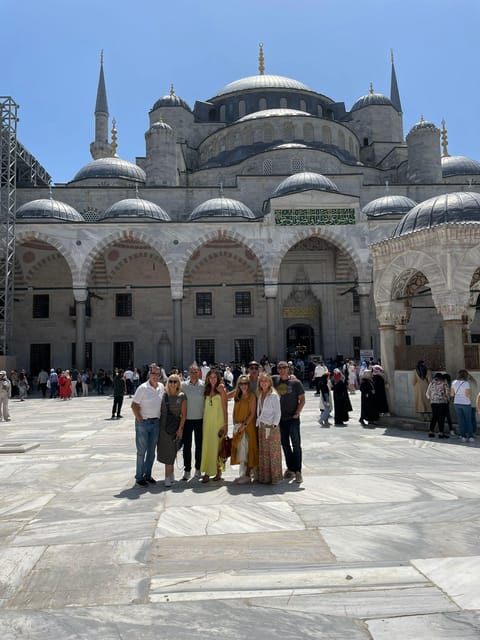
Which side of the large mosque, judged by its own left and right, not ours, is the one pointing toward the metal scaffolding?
right

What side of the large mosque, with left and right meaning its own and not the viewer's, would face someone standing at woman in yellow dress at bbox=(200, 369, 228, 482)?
front

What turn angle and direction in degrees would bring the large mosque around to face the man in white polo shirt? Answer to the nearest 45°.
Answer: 0° — it already faces them

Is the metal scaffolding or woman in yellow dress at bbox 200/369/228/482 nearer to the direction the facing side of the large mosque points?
the woman in yellow dress

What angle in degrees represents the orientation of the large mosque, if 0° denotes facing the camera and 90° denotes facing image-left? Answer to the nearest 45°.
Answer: approximately 0°

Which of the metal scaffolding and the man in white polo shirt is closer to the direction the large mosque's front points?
the man in white polo shirt

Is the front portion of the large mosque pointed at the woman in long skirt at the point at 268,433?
yes
